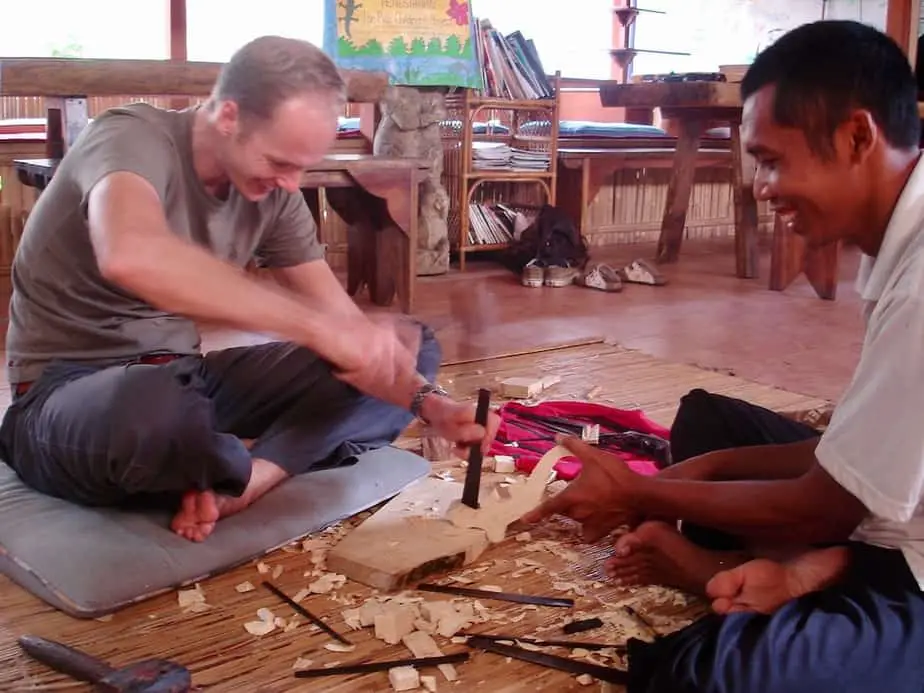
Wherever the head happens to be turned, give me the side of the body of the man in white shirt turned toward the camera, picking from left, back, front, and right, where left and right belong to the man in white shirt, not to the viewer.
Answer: left

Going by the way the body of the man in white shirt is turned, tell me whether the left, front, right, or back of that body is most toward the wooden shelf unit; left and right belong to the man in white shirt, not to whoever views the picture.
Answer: right

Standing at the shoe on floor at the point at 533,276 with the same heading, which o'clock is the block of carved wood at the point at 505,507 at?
The block of carved wood is roughly at 12 o'clock from the shoe on floor.

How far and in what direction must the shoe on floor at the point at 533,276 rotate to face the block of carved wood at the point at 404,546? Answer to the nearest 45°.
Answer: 0° — it already faces it

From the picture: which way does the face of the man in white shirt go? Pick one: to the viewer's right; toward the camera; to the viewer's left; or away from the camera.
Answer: to the viewer's left
